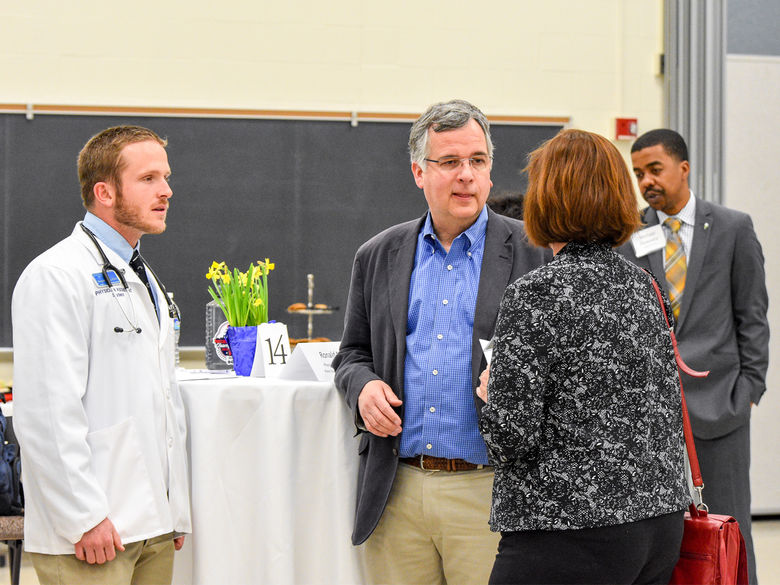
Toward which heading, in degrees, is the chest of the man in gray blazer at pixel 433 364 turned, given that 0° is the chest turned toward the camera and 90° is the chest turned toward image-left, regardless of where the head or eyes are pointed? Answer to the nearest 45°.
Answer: approximately 0°

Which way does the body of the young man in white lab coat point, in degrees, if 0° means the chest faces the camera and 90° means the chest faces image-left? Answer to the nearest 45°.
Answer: approximately 315°

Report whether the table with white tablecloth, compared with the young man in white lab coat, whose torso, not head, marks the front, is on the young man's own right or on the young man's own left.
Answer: on the young man's own left
